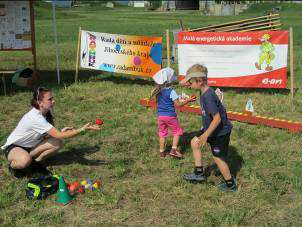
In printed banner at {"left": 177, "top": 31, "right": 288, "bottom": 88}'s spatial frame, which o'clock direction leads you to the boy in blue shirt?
The boy in blue shirt is roughly at 12 o'clock from the printed banner.

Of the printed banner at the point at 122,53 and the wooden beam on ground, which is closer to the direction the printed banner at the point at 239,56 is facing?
the wooden beam on ground

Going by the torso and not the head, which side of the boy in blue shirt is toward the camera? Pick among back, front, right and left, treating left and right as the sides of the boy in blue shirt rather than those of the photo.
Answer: left

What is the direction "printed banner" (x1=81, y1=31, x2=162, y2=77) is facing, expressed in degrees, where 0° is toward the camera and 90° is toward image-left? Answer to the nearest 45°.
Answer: approximately 0°

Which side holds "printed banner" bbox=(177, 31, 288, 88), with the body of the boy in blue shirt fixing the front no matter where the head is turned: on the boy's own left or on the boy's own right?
on the boy's own right

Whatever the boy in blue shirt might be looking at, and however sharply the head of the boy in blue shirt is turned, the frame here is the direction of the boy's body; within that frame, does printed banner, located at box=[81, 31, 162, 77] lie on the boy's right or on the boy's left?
on the boy's right

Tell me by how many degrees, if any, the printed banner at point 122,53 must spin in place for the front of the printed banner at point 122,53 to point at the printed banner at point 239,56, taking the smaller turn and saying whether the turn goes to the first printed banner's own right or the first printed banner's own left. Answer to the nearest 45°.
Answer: approximately 45° to the first printed banner's own left

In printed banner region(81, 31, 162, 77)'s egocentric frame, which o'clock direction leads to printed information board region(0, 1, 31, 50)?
printed information board region(0, 1, 31, 50) is roughly at 4 o'clock from printed banner region(81, 31, 162, 77).

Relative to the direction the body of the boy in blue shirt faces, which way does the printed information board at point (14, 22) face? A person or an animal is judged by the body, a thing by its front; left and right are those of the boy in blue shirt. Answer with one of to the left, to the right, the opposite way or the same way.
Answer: to the left

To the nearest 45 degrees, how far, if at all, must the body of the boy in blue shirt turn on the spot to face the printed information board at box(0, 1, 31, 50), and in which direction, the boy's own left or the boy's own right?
approximately 45° to the boy's own right

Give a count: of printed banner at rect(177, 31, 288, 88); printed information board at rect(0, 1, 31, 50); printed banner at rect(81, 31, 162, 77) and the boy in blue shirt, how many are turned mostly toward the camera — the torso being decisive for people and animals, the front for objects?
3

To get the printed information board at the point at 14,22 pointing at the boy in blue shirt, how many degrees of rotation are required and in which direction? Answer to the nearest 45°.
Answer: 0° — it already faces them
